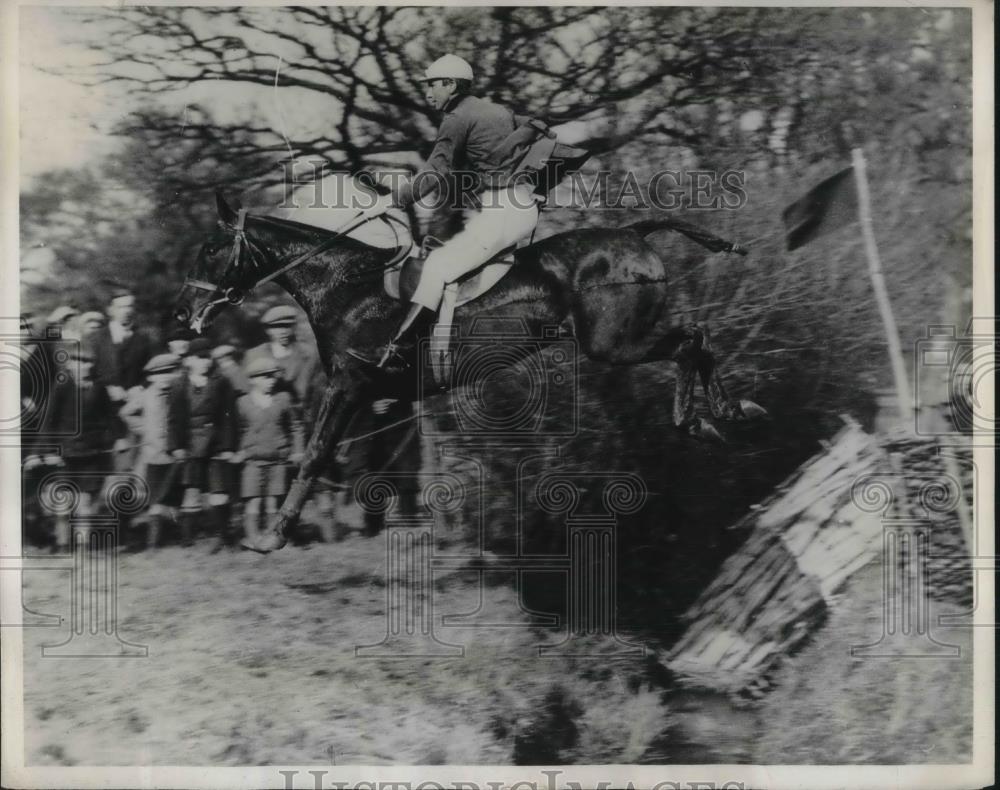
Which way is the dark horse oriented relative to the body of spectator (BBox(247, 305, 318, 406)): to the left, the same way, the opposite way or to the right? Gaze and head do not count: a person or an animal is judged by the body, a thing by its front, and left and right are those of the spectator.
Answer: to the right

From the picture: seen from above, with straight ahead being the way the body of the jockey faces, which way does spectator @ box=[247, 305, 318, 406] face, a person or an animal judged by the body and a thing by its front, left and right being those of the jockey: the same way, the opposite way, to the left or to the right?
to the left

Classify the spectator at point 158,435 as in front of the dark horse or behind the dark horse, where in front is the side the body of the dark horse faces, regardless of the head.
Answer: in front

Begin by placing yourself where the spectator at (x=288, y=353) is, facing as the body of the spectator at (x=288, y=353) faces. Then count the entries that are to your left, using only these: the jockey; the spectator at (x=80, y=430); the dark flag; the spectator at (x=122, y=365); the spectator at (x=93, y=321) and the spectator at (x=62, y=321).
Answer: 2

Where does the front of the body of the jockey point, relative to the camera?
to the viewer's left

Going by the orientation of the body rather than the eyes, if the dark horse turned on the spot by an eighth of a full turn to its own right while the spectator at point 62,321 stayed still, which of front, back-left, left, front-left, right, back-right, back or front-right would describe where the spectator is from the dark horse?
front-left

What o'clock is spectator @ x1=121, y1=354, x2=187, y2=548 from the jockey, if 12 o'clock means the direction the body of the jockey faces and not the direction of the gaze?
The spectator is roughly at 12 o'clock from the jockey.

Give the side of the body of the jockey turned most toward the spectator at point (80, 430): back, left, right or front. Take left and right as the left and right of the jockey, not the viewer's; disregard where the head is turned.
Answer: front

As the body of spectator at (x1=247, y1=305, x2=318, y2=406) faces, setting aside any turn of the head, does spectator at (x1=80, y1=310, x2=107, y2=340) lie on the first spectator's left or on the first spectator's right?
on the first spectator's right

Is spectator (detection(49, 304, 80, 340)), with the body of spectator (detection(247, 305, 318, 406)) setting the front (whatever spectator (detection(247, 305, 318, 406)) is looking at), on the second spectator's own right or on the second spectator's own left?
on the second spectator's own right

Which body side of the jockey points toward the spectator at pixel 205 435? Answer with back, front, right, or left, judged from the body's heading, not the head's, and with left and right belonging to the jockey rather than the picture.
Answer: front

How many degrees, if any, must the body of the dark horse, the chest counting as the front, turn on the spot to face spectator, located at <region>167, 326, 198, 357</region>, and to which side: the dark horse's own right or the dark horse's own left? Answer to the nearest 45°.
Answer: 0° — it already faces them

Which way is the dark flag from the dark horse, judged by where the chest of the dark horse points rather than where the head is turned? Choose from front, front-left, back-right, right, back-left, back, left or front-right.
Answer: back

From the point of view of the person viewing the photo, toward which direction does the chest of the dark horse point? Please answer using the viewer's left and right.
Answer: facing to the left of the viewer
